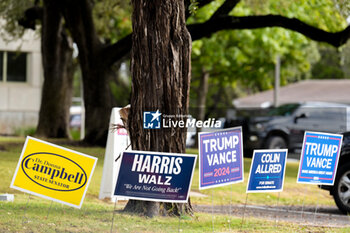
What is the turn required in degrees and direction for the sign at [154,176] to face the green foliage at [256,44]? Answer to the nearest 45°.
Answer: approximately 180°

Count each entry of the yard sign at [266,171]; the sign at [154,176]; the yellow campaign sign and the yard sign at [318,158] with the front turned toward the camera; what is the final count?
4

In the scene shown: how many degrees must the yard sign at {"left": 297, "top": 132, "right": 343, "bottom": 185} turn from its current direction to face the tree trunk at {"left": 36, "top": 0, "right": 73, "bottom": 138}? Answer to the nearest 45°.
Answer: approximately 135° to its right

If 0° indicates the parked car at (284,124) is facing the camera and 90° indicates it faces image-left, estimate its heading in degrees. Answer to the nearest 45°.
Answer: approximately 45°

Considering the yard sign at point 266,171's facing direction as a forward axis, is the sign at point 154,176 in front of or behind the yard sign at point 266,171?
in front

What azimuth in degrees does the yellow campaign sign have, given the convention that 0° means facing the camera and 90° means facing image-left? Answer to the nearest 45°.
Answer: approximately 0°

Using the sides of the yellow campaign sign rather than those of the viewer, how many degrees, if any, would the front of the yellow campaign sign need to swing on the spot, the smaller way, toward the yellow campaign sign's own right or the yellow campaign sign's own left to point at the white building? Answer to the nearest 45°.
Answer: approximately 180°

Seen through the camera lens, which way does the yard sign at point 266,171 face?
facing the viewer

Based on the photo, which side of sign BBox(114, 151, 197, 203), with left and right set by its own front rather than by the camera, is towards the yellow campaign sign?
right

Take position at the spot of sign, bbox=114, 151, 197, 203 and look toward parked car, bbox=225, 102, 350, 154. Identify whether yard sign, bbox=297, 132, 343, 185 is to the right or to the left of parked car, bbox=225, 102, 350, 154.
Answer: right

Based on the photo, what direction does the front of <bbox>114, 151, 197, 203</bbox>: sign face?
toward the camera

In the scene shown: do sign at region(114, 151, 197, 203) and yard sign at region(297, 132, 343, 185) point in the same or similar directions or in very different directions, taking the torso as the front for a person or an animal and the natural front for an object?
same or similar directions

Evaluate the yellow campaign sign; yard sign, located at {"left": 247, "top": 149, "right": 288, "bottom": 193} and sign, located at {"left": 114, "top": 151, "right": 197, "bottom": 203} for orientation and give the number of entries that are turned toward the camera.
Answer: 3

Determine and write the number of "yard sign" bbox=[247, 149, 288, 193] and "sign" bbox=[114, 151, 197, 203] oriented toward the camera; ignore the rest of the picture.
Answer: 2
